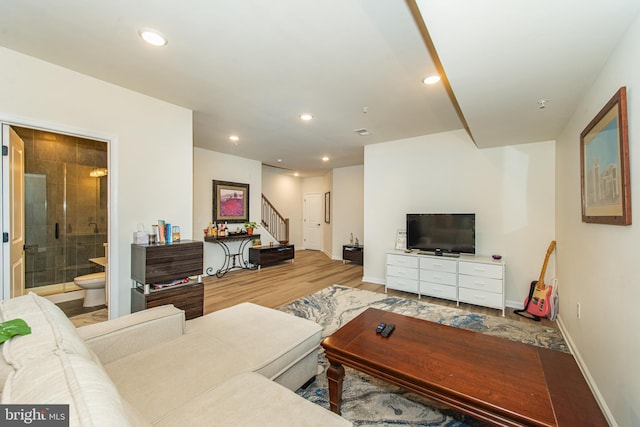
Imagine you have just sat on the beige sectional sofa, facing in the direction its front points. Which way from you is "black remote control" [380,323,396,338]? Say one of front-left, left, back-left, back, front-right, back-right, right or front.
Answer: front-right

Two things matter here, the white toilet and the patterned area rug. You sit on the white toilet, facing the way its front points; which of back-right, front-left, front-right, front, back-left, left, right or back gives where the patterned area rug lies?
back-left

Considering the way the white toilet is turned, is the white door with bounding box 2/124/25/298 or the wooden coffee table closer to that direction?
the white door

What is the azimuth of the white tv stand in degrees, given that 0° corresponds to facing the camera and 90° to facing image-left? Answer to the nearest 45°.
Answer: approximately 45°

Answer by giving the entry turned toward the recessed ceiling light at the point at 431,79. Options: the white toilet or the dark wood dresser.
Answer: the dark wood dresser

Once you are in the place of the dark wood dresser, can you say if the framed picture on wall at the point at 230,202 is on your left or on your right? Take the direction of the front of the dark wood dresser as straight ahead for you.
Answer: on your left

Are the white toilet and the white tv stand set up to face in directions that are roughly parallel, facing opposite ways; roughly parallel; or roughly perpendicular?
roughly parallel

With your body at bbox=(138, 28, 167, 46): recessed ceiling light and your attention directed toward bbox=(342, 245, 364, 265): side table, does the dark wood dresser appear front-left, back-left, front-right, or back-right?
front-left

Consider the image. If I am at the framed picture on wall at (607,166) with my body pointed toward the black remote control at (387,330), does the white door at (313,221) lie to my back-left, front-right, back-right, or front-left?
front-right

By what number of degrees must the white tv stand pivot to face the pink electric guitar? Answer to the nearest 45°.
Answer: approximately 135° to its left

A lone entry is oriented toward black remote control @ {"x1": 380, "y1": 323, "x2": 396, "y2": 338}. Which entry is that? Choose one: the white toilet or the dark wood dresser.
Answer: the dark wood dresser
